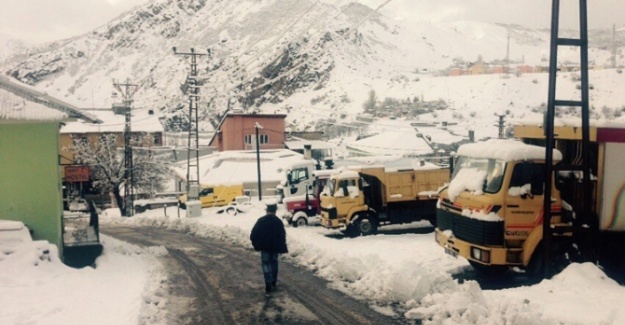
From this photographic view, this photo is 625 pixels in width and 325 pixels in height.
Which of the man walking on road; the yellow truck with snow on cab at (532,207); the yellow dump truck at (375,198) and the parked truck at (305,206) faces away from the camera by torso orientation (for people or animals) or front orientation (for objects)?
the man walking on road

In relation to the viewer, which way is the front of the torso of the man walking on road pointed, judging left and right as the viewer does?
facing away from the viewer

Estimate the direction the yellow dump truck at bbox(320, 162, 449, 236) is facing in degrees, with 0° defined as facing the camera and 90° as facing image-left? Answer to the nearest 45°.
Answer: approximately 45°

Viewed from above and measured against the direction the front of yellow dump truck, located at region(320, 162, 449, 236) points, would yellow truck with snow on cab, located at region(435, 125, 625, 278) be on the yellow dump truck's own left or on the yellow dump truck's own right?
on the yellow dump truck's own left

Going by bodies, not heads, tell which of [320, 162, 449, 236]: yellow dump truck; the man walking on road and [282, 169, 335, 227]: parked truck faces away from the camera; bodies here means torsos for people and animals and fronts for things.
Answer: the man walking on road

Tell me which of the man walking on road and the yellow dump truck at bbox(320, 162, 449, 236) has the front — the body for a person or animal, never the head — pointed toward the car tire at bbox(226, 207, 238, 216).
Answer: the man walking on road

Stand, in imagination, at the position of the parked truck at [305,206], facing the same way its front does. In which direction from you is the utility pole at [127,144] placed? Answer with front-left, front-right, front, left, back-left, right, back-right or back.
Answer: front-right
